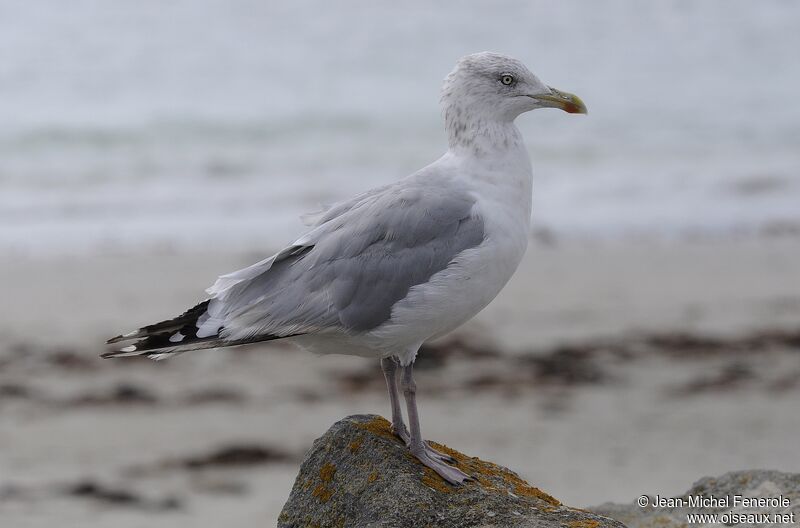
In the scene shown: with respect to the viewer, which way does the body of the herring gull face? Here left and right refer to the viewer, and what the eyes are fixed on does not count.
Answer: facing to the right of the viewer
